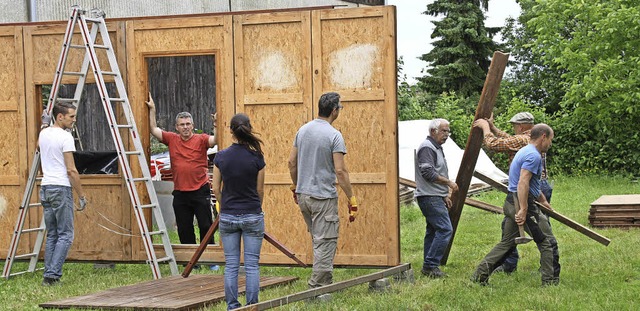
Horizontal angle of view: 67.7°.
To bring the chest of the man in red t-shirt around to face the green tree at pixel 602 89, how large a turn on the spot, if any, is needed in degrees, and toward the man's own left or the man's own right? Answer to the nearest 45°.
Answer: approximately 135° to the man's own left

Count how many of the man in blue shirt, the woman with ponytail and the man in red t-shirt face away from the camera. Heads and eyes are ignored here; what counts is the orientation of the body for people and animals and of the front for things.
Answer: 1

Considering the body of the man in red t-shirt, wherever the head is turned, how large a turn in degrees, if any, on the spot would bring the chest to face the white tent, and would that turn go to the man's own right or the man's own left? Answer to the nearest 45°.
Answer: approximately 135° to the man's own left

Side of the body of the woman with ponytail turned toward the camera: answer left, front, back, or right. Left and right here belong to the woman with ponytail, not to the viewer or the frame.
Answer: back

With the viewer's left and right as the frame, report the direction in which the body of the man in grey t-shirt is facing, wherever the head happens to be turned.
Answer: facing away from the viewer and to the right of the viewer

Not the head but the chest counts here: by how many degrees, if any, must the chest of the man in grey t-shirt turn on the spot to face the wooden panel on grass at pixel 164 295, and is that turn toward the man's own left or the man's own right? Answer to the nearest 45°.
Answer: approximately 135° to the man's own left
